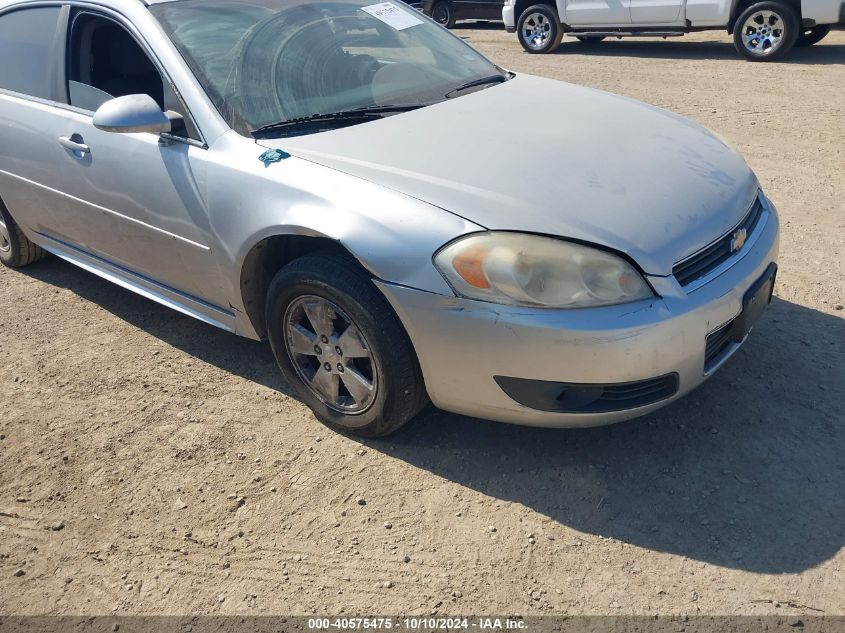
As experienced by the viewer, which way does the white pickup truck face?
facing away from the viewer and to the left of the viewer

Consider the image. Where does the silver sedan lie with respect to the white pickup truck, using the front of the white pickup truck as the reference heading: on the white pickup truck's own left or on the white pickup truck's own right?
on the white pickup truck's own left

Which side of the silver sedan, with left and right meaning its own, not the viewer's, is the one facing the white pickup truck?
left

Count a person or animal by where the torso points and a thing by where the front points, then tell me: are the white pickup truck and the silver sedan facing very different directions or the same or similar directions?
very different directions

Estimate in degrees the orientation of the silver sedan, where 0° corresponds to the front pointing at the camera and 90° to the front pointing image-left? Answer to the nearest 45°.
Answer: approximately 315°
